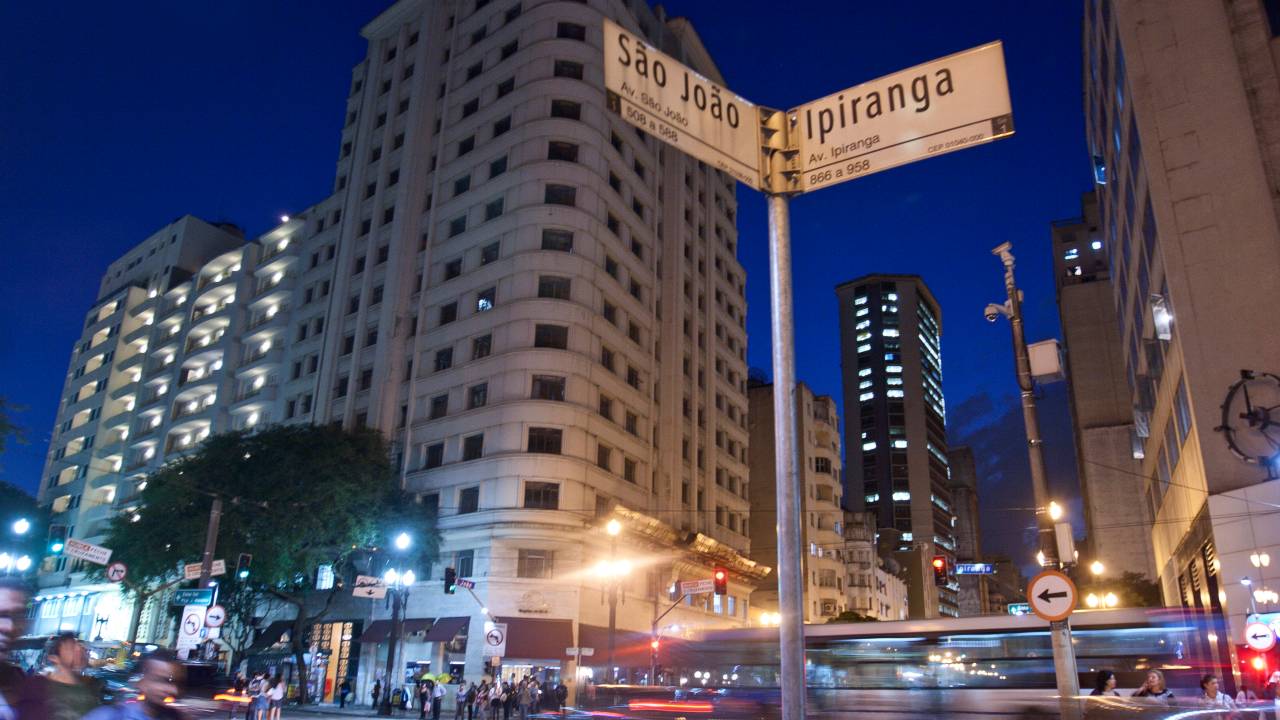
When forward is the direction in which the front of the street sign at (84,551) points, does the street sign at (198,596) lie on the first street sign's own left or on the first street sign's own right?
on the first street sign's own left

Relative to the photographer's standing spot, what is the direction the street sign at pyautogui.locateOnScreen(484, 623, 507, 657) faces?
facing the viewer

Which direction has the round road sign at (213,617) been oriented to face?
toward the camera

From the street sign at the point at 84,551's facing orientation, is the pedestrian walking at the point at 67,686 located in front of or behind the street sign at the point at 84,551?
in front

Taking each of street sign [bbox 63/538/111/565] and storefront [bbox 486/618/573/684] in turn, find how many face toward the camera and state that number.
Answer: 2

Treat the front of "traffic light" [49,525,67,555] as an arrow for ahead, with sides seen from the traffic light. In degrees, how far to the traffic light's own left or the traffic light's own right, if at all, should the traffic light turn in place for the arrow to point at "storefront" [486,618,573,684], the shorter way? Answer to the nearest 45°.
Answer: approximately 90° to the traffic light's own left

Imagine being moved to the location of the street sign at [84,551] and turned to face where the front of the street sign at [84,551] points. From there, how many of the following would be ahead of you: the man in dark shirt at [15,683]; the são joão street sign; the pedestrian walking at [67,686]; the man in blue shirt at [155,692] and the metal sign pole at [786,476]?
5

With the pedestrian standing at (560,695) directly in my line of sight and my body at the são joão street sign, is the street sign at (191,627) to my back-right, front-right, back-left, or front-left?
front-left

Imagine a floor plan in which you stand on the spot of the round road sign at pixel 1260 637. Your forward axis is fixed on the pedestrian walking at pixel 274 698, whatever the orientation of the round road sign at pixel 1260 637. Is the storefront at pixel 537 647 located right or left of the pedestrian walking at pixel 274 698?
right

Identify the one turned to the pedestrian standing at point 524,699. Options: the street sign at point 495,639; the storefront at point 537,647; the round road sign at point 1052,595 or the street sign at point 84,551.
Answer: the storefront

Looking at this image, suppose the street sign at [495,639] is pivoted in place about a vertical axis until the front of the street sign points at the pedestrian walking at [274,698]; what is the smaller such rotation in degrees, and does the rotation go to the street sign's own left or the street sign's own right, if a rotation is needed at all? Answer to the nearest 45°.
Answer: approximately 90° to the street sign's own right

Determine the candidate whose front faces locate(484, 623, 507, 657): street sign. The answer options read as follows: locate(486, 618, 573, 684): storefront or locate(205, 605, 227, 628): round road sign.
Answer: the storefront

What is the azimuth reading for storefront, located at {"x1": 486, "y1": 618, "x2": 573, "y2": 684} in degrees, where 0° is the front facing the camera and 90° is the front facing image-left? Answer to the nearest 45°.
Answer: approximately 0°

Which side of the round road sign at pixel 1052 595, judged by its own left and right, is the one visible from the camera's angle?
front

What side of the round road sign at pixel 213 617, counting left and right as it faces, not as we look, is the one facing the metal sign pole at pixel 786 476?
front

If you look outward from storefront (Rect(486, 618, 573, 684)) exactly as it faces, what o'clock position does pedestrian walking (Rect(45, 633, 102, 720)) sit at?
The pedestrian walking is roughly at 12 o'clock from the storefront.

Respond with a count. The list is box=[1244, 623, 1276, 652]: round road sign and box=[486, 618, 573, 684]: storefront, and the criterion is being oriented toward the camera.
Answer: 2
